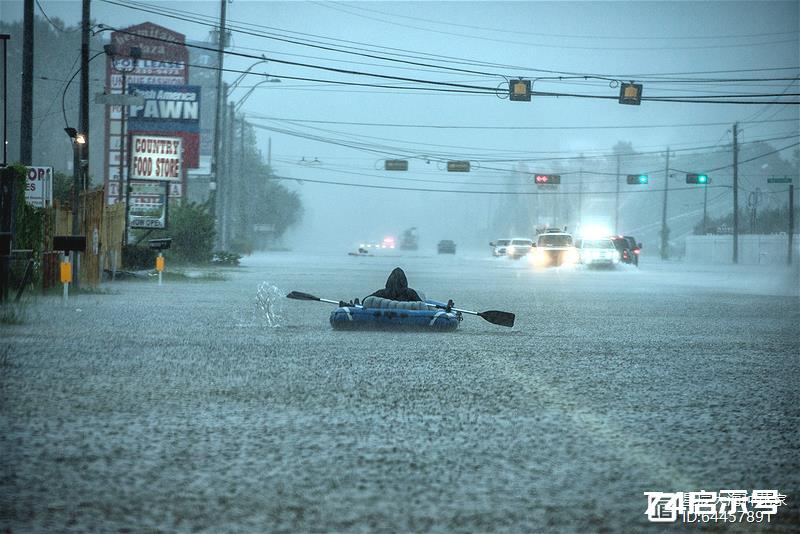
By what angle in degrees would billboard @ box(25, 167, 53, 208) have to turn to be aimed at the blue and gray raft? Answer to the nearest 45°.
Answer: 0° — it already faces it

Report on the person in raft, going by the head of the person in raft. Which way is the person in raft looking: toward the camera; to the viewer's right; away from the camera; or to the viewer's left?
away from the camera

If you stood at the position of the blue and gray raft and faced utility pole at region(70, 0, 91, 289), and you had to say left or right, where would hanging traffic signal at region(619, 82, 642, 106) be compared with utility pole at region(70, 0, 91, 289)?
right

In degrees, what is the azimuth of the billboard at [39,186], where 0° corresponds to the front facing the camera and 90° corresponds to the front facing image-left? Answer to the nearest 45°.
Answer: approximately 0°

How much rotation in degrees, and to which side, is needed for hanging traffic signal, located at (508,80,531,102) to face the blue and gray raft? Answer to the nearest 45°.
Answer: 0° — it already faces it

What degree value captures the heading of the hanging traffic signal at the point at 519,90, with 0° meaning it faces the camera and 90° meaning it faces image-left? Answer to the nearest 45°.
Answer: approximately 180°

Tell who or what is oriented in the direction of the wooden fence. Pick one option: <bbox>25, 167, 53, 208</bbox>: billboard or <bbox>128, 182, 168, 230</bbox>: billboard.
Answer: <bbox>128, 182, 168, 230</bbox>: billboard
